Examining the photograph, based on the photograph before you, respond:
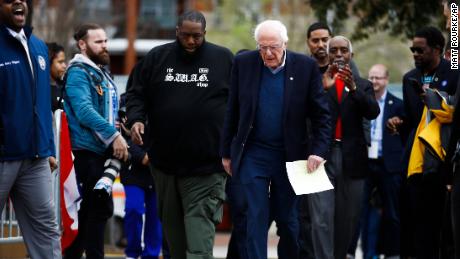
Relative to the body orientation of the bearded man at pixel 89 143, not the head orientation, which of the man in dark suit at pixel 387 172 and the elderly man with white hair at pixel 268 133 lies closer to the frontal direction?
the elderly man with white hair

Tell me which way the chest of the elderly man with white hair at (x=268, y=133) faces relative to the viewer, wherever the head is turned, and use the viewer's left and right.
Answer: facing the viewer

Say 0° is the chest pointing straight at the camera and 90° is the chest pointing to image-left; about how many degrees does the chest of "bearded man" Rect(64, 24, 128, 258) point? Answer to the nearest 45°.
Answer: approximately 315°

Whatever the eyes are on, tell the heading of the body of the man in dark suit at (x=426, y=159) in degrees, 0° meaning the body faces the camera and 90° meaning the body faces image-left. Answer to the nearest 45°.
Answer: approximately 45°

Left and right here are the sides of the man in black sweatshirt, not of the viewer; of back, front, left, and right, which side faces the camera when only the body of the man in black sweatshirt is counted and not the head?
front

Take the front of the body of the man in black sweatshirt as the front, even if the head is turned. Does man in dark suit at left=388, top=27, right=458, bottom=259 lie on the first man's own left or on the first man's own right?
on the first man's own left

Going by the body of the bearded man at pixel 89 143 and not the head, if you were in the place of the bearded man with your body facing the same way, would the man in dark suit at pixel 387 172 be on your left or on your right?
on your left

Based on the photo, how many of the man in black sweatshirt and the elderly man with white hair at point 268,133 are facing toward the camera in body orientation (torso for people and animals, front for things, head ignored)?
2
